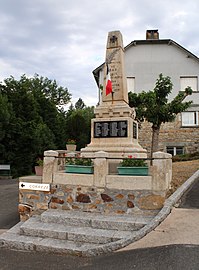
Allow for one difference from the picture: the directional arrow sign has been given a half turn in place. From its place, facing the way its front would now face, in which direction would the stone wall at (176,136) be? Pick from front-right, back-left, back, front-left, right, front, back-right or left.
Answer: front-right

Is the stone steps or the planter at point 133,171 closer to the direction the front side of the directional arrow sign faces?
the stone steps

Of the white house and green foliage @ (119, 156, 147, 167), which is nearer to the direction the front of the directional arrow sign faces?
the green foliage

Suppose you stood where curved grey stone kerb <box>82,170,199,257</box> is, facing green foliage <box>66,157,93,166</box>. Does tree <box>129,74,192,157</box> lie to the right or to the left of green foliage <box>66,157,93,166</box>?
right

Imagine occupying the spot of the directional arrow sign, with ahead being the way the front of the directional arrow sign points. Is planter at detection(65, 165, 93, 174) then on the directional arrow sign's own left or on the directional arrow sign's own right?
on the directional arrow sign's own left

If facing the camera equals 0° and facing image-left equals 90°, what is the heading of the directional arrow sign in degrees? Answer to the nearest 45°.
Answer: approximately 0°

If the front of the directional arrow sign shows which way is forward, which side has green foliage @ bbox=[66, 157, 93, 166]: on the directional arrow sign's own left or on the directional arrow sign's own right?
on the directional arrow sign's own left

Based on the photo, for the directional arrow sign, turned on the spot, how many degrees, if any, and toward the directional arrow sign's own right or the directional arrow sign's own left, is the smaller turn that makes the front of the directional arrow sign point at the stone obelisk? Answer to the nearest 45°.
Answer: approximately 135° to the directional arrow sign's own left

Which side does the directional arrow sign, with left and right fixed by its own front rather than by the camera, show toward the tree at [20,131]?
back

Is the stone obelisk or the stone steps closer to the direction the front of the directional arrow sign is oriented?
the stone steps

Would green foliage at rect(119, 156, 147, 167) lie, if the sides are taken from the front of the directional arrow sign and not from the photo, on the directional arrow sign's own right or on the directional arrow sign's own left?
on the directional arrow sign's own left
